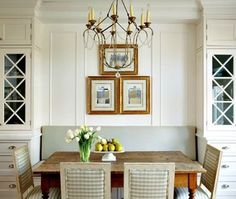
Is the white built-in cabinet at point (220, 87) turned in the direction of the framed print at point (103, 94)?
no

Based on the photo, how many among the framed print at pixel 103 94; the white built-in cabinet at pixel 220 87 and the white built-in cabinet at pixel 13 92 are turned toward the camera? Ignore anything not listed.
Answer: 3

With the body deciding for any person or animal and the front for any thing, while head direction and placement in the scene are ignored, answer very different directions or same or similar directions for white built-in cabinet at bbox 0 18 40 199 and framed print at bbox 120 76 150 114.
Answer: same or similar directions

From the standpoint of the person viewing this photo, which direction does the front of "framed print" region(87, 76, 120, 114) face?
facing the viewer

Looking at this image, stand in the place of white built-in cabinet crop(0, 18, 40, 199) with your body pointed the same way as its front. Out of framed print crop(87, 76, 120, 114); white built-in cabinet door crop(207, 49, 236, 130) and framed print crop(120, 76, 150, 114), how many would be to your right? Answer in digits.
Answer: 0

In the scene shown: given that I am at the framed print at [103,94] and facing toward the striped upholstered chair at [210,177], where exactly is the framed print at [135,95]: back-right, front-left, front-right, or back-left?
front-left

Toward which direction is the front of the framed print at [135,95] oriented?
toward the camera

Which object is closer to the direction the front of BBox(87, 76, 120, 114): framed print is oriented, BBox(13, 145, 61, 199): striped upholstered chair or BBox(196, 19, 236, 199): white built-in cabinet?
the striped upholstered chair

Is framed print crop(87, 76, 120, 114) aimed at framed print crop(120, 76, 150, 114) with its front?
no

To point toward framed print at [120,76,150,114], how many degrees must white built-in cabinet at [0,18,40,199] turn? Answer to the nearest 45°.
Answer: approximately 90° to its left

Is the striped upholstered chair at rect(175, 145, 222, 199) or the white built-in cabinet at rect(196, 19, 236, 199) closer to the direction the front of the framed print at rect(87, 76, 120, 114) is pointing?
the striped upholstered chair

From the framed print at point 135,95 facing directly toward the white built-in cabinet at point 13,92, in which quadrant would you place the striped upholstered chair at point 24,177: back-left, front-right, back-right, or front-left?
front-left

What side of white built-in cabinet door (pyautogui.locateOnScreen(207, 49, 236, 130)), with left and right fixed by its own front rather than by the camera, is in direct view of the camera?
front
